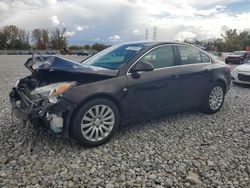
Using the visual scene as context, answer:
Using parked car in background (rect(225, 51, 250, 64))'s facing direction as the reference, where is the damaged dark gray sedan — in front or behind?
in front

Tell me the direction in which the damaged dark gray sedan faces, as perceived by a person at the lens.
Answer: facing the viewer and to the left of the viewer

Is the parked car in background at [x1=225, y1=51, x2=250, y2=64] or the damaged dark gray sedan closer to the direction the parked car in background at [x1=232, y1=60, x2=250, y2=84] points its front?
the damaged dark gray sedan

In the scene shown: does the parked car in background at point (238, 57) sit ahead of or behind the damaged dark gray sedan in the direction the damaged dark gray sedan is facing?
behind

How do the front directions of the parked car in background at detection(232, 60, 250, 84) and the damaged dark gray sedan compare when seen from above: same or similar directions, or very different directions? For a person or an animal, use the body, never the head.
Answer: same or similar directions

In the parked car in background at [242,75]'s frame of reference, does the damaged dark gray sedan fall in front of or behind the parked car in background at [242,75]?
in front

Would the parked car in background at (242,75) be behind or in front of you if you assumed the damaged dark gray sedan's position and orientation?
behind

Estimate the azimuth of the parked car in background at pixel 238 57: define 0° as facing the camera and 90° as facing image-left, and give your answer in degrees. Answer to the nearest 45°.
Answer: approximately 45°

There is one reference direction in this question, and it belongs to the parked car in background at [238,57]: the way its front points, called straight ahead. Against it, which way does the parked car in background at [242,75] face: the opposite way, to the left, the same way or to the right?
the same way

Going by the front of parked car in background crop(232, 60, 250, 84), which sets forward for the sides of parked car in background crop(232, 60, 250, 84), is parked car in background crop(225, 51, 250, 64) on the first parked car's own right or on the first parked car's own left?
on the first parked car's own right

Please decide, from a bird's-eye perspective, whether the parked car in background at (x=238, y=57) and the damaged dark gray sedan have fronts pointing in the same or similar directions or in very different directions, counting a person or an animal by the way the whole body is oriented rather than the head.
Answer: same or similar directions

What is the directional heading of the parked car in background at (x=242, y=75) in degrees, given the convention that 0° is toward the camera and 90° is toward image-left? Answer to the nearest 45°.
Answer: approximately 45°

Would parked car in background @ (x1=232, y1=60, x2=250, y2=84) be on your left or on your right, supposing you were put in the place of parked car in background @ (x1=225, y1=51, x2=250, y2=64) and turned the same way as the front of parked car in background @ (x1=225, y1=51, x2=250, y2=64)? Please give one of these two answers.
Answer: on your left
